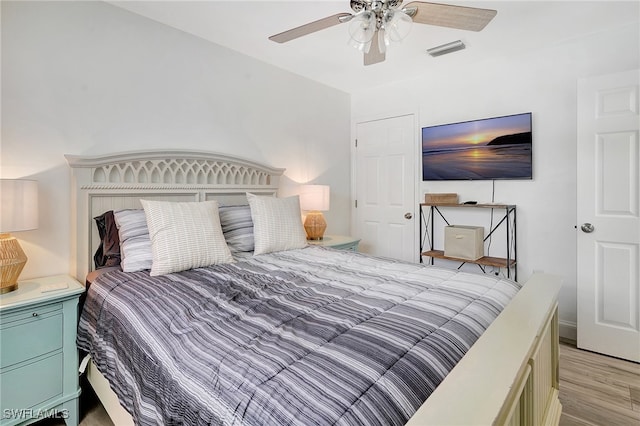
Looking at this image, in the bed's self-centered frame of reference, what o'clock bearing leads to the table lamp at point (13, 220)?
The table lamp is roughly at 5 o'clock from the bed.

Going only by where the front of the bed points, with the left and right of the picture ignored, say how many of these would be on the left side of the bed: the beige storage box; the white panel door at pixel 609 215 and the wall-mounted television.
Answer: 3

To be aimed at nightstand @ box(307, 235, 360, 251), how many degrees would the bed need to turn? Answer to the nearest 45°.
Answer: approximately 135° to its left

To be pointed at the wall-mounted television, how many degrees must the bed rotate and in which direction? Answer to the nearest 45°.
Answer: approximately 90° to its left

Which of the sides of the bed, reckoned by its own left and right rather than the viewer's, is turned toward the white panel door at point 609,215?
left

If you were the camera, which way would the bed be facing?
facing the viewer and to the right of the viewer

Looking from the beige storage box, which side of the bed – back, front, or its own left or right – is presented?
left
